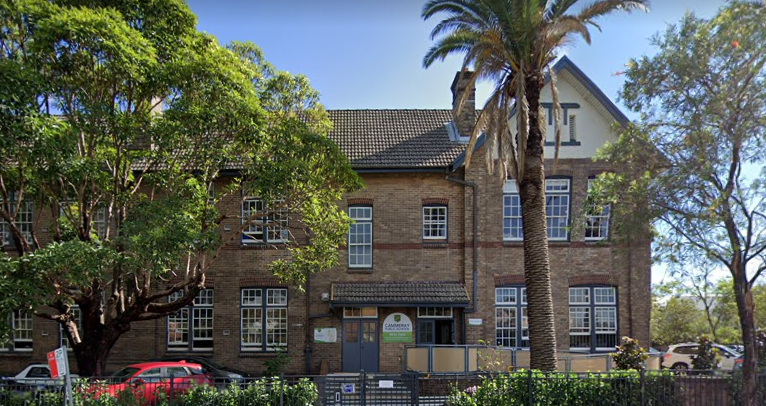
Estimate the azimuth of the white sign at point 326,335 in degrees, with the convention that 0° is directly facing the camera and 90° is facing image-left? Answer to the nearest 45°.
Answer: approximately 0°

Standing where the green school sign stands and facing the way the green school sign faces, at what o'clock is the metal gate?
The metal gate is roughly at 12 o'clock from the green school sign.

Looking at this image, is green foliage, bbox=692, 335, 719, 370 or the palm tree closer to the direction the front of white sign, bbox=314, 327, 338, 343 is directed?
the palm tree

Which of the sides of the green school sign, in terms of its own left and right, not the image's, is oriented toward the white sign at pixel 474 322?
left
